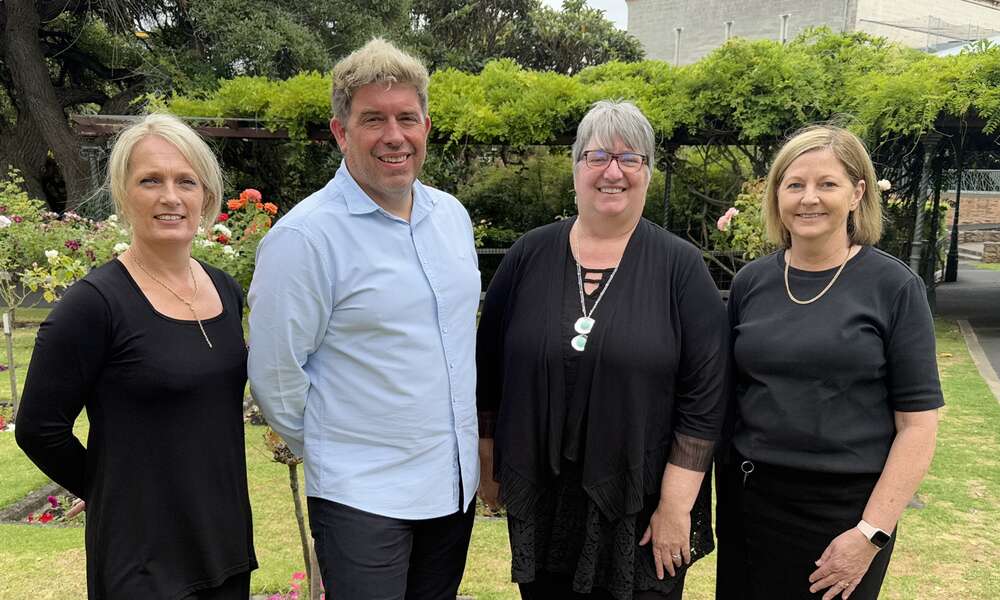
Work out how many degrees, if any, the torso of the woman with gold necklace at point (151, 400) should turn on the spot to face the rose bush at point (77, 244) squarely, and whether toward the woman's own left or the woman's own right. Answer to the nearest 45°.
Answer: approximately 135° to the woman's own left

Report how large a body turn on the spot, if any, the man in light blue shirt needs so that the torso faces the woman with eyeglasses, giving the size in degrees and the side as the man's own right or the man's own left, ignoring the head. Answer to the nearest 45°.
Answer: approximately 45° to the man's own left

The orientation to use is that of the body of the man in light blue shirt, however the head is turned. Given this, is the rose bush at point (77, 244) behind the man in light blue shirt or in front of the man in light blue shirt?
behind

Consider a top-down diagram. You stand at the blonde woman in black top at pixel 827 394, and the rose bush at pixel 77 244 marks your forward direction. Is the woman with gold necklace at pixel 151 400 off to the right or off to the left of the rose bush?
left

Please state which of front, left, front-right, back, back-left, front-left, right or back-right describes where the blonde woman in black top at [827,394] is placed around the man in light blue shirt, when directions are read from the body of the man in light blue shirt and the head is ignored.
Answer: front-left

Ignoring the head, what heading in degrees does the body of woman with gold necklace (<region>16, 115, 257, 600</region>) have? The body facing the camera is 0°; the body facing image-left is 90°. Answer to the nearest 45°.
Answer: approximately 315°

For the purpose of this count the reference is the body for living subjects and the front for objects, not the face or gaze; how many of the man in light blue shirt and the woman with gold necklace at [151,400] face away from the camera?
0
